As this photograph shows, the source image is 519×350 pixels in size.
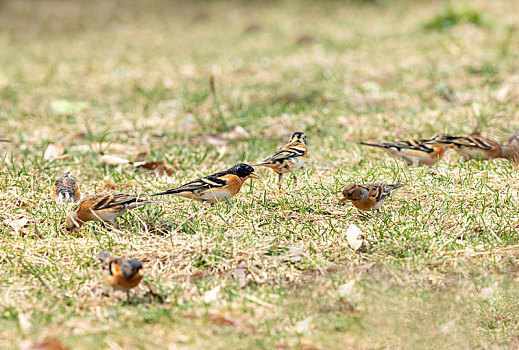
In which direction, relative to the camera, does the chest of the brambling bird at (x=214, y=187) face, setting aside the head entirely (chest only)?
to the viewer's right

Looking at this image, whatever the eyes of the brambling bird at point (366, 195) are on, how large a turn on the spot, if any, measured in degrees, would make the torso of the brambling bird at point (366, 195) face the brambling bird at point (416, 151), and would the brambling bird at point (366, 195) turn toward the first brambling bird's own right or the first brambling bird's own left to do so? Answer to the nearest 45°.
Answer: approximately 90° to the first brambling bird's own right

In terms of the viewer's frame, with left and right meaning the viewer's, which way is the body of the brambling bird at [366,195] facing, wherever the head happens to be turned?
facing to the left of the viewer

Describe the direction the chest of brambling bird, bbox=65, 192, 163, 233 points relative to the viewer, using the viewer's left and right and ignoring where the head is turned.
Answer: facing to the left of the viewer

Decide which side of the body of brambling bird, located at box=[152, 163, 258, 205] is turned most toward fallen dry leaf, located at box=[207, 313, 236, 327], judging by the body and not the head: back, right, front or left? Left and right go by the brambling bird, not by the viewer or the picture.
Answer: right

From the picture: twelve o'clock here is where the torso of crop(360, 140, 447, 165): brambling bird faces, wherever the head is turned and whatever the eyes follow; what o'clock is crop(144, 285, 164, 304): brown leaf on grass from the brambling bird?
The brown leaf on grass is roughly at 4 o'clock from the brambling bird.

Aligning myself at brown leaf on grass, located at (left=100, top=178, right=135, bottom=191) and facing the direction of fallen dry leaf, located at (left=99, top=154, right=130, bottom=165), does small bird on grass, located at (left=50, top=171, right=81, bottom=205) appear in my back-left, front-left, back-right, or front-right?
back-left

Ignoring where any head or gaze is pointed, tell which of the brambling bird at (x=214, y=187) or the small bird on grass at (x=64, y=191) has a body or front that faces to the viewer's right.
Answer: the brambling bird

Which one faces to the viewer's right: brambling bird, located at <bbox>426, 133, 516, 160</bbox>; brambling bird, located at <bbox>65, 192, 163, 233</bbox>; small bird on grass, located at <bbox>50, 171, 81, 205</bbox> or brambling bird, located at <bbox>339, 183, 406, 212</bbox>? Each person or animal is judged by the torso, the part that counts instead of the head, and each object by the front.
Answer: brambling bird, located at <bbox>426, 133, 516, 160</bbox>

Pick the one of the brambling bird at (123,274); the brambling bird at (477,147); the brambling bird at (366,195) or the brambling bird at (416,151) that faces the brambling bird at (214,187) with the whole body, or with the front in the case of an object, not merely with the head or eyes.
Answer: the brambling bird at (366,195)

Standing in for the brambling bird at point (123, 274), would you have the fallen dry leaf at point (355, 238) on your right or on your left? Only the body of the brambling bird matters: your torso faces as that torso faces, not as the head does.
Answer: on your left

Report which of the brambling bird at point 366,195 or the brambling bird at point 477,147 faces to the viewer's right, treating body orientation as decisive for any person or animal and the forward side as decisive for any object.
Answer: the brambling bird at point 477,147

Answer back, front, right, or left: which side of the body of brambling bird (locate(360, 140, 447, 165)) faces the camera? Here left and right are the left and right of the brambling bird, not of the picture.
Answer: right

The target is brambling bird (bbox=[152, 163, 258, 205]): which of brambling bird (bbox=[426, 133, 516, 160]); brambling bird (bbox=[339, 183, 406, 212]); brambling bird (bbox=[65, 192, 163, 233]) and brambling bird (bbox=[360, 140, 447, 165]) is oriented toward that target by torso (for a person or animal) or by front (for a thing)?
brambling bird (bbox=[339, 183, 406, 212])
